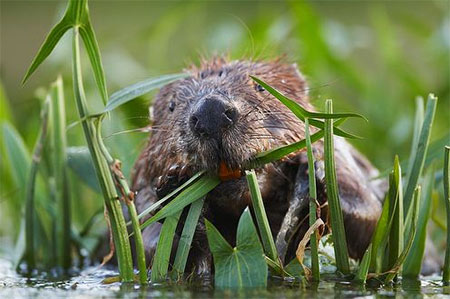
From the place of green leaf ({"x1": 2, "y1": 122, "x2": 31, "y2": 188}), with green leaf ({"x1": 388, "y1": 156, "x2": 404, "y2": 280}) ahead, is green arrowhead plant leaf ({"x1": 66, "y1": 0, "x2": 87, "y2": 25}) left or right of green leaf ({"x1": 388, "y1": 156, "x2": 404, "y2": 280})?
right

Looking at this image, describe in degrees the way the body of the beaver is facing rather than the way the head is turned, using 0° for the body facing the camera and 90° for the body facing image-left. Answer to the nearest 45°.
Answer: approximately 0°

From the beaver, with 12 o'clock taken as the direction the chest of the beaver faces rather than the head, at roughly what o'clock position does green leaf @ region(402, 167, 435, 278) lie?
The green leaf is roughly at 9 o'clock from the beaver.

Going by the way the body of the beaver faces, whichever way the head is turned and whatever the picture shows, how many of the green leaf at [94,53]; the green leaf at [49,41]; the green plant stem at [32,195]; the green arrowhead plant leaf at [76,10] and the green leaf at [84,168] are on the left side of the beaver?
0

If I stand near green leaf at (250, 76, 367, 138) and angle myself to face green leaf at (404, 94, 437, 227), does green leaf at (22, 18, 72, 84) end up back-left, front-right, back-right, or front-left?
back-left

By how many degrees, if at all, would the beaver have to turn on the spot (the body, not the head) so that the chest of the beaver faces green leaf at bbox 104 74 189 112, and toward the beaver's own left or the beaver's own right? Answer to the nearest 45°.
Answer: approximately 45° to the beaver's own right

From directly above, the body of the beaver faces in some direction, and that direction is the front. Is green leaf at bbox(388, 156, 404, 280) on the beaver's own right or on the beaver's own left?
on the beaver's own left

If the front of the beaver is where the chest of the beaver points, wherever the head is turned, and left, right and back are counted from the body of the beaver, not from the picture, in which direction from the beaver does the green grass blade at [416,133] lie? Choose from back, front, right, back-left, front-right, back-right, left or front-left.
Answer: left
